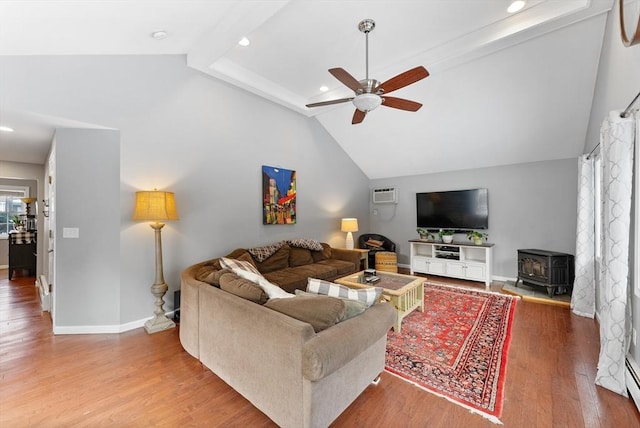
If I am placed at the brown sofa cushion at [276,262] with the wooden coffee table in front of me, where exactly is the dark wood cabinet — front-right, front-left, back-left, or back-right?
back-right

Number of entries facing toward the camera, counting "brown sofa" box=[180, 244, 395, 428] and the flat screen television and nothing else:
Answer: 1

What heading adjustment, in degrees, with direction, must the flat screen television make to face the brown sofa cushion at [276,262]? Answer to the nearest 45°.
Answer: approximately 45° to its right

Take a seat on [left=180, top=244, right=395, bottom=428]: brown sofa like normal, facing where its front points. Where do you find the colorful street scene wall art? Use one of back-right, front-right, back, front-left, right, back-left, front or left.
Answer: front-left

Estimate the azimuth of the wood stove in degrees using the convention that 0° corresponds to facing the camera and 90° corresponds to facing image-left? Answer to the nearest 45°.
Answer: approximately 45°

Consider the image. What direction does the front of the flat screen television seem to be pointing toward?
toward the camera

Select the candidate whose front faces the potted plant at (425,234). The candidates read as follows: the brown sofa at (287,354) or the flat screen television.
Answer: the brown sofa

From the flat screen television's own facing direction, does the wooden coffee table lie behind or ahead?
ahead

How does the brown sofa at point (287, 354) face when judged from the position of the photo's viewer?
facing away from the viewer and to the right of the viewer
